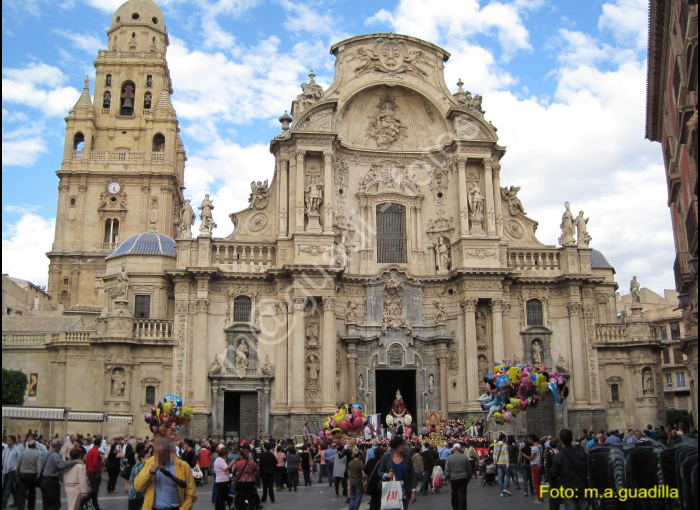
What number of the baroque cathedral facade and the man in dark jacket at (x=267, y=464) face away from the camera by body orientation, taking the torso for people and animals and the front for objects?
1

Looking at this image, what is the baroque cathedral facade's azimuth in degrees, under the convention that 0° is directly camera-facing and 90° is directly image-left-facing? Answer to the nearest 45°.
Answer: approximately 0°

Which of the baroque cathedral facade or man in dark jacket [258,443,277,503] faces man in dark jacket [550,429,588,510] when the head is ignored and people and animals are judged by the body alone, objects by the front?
the baroque cathedral facade

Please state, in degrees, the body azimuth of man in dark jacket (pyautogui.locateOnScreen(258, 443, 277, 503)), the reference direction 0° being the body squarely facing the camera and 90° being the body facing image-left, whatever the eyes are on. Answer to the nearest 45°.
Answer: approximately 180°

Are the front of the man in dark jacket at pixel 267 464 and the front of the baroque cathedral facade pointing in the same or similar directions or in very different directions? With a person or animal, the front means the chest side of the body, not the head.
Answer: very different directions

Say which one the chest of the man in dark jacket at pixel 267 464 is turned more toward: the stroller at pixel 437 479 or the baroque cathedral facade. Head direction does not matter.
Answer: the baroque cathedral facade

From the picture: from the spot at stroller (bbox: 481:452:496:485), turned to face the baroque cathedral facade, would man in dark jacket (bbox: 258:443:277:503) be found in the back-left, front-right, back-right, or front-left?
back-left

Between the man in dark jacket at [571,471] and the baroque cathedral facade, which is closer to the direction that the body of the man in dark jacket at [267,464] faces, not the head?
the baroque cathedral facade
